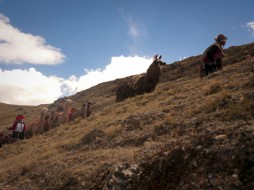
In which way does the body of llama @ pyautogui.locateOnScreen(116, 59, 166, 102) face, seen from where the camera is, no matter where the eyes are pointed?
to the viewer's right

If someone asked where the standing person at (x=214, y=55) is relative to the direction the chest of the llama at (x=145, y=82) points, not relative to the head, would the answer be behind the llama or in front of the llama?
in front

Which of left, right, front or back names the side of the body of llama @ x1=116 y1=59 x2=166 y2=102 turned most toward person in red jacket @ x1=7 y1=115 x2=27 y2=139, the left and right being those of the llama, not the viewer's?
back
